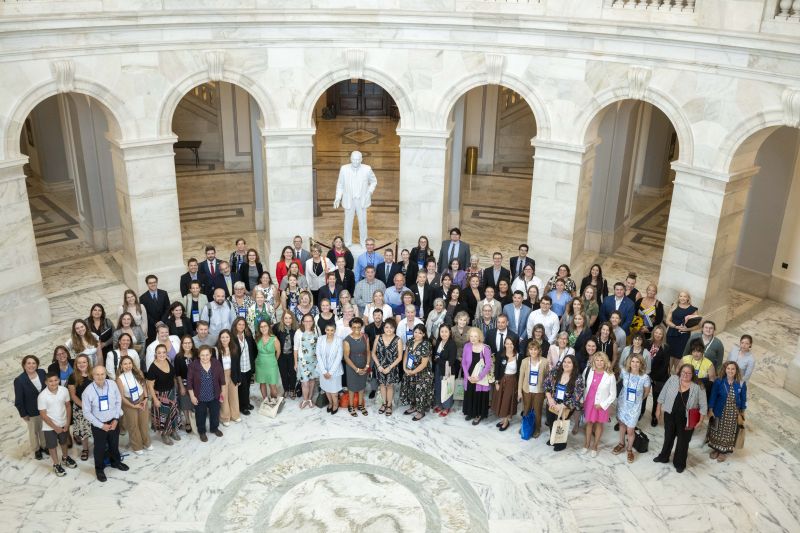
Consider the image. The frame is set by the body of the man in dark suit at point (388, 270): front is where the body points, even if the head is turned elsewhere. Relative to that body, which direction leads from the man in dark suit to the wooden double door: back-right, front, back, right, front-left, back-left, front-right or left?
back

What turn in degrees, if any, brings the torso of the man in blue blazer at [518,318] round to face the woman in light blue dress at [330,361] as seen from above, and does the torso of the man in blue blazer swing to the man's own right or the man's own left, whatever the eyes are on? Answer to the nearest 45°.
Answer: approximately 45° to the man's own right

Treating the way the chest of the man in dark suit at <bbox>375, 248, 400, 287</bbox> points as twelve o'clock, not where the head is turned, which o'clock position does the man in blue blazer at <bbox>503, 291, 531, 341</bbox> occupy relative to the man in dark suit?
The man in blue blazer is roughly at 10 o'clock from the man in dark suit.

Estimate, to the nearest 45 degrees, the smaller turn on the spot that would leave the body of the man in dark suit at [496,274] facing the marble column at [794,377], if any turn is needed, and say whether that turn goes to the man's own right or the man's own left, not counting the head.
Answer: approximately 90° to the man's own left

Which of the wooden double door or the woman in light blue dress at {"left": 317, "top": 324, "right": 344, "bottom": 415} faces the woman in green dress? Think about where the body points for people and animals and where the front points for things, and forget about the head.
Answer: the wooden double door
